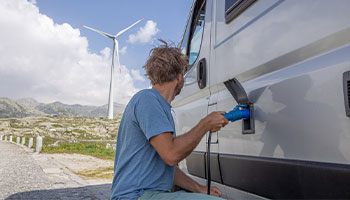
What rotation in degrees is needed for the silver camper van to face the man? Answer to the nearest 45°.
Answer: approximately 45° to its left

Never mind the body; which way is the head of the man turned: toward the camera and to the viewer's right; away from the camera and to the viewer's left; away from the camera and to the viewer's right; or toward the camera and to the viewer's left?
away from the camera and to the viewer's right

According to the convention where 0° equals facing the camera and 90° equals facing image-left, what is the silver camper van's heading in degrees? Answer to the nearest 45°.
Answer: approximately 135°
